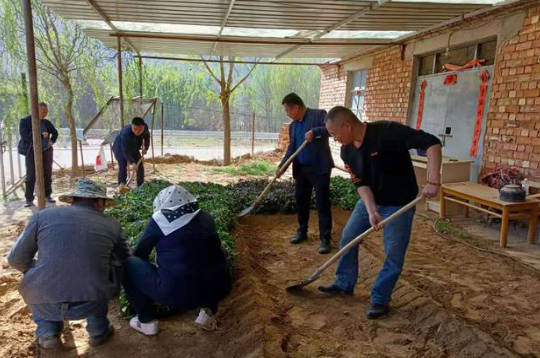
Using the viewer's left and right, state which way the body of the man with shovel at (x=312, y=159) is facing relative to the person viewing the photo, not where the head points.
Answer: facing the viewer and to the left of the viewer

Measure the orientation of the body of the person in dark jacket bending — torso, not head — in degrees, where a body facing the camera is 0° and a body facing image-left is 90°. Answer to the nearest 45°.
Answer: approximately 315°

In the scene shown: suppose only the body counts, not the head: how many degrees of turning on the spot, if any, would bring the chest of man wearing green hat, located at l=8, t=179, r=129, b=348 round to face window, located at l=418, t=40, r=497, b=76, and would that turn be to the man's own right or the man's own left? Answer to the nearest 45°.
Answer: approximately 90° to the man's own right

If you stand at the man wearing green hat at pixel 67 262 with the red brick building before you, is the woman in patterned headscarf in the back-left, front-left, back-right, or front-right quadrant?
front-right

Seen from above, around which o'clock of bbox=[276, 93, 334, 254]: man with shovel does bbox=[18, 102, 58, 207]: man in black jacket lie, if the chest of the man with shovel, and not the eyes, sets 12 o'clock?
The man in black jacket is roughly at 2 o'clock from the man with shovel.

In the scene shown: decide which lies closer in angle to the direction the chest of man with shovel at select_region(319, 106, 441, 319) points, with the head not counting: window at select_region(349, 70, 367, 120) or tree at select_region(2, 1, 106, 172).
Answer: the tree

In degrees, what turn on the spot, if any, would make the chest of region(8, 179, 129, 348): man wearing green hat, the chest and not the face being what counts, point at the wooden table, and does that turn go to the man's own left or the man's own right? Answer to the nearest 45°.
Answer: approximately 90° to the man's own right

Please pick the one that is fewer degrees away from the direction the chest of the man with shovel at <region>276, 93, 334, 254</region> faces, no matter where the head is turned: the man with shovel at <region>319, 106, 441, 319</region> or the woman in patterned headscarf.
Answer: the woman in patterned headscarf

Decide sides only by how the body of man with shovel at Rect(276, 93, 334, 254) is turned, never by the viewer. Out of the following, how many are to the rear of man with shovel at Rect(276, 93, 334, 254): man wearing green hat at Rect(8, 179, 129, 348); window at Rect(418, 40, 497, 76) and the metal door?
2

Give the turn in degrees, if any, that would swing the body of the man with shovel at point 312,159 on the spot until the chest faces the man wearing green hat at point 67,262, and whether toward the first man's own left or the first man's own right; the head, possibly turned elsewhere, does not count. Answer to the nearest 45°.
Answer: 0° — they already face them

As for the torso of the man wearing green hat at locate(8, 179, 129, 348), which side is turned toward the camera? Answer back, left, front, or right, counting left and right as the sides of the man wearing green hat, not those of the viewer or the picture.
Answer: back

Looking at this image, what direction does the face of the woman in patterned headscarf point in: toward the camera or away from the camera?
away from the camera

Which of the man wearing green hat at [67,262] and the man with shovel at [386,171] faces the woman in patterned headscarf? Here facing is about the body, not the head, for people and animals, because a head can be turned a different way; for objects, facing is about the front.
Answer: the man with shovel

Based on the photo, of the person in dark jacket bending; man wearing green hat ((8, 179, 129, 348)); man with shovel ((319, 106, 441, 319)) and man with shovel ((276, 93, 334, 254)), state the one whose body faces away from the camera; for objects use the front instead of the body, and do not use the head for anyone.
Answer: the man wearing green hat

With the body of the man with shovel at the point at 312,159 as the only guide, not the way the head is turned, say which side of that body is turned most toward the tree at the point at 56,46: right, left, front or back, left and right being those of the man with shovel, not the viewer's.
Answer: right

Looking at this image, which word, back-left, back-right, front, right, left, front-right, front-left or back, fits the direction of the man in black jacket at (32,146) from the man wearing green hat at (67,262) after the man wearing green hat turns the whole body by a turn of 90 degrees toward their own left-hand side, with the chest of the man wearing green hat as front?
right

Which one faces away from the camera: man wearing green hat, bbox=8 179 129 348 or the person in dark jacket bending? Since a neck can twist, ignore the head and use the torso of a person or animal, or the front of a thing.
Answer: the man wearing green hat
